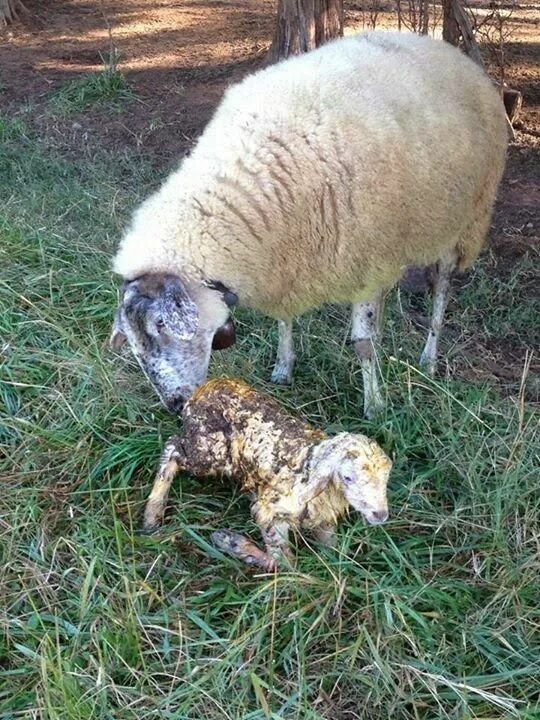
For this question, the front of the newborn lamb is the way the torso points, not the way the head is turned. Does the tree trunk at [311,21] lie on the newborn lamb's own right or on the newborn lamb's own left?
on the newborn lamb's own left

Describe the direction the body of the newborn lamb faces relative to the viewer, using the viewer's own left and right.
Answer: facing the viewer and to the right of the viewer

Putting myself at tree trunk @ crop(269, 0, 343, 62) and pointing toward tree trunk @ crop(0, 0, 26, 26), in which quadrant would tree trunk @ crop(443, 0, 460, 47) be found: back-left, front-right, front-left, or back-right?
back-right

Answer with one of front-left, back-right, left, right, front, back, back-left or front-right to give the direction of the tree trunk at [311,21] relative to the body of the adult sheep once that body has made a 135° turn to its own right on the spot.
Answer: front

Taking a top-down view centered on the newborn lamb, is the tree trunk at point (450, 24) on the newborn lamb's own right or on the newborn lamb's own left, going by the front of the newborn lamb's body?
on the newborn lamb's own left

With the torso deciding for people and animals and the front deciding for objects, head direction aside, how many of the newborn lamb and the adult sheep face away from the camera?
0

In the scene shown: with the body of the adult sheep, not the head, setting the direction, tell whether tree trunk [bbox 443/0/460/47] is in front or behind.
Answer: behind

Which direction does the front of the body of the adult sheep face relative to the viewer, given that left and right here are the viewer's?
facing the viewer and to the left of the viewer
